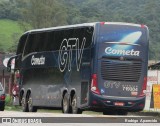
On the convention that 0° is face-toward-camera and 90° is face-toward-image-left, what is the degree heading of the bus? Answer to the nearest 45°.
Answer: approximately 135°
